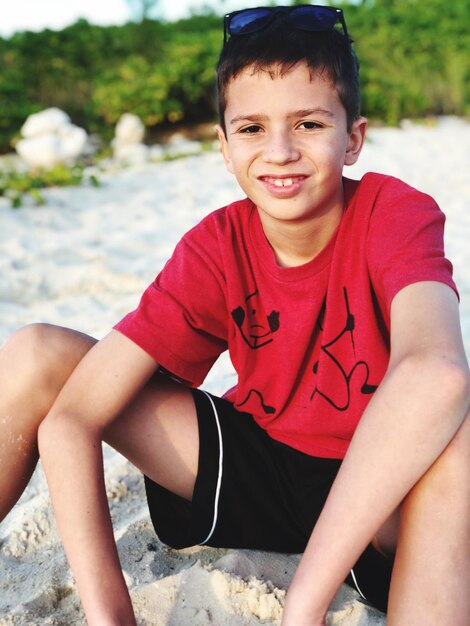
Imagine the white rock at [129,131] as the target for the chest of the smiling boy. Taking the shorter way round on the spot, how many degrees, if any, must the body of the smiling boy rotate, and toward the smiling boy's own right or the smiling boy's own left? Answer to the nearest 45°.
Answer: approximately 180°

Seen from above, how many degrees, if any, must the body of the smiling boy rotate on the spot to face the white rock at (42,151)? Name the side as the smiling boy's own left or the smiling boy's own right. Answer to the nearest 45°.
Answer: approximately 180°

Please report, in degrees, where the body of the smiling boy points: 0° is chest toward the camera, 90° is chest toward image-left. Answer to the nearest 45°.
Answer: approximately 0°

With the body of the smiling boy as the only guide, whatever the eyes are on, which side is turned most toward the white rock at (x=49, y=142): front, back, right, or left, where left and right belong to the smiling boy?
back

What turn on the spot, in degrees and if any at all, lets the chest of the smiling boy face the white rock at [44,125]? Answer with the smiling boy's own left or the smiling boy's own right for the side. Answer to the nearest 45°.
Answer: approximately 180°
